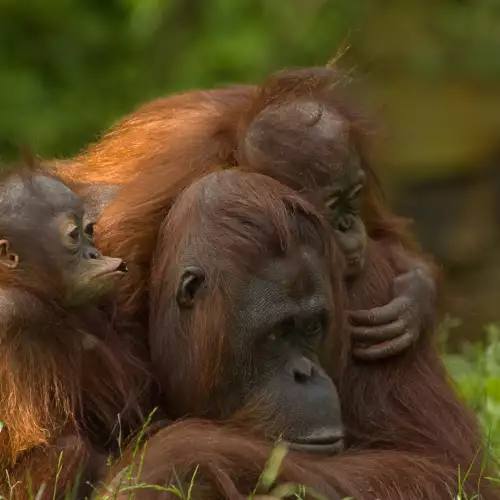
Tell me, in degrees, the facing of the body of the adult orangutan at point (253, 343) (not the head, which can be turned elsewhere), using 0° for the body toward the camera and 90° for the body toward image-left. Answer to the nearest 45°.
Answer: approximately 315°
